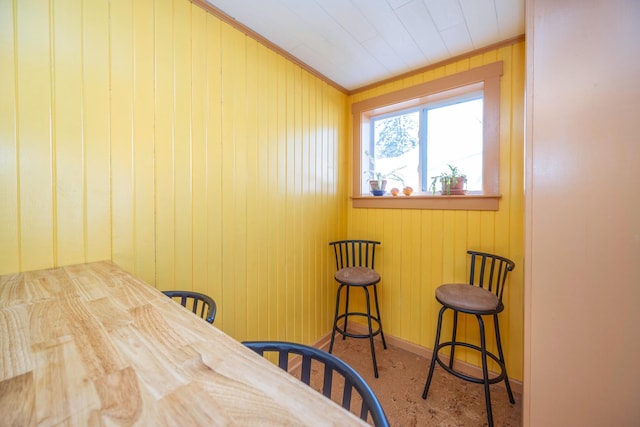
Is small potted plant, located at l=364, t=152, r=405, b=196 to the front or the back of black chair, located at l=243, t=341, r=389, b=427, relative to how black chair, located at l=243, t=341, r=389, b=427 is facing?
to the back

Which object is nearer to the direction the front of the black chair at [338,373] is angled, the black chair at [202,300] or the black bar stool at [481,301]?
the black chair

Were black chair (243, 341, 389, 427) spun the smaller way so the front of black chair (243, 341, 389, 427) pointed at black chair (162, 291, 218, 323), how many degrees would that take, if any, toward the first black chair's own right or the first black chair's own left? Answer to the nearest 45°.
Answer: approximately 90° to the first black chair's own right

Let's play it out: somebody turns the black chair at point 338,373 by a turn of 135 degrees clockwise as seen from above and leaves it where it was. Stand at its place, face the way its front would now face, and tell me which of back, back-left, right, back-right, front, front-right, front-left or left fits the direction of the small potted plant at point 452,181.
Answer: front-right

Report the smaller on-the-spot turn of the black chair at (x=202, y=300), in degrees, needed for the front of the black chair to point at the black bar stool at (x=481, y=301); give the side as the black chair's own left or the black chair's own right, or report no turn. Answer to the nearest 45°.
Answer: approximately 135° to the black chair's own left

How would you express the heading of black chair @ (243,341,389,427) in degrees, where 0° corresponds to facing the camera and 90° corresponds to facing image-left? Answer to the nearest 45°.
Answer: approximately 45°
